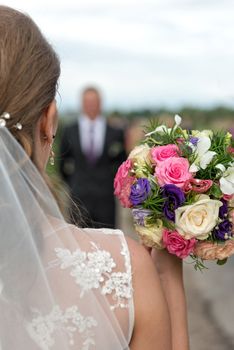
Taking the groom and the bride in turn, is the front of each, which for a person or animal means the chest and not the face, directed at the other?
yes

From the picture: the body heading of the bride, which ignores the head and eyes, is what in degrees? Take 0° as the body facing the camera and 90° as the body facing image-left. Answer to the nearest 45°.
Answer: approximately 180°

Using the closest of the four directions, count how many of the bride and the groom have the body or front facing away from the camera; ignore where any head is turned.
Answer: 1

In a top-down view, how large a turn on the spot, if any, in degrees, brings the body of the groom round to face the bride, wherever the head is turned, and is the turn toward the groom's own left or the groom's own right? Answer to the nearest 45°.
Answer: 0° — they already face them

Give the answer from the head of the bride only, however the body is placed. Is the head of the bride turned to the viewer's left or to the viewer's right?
to the viewer's right

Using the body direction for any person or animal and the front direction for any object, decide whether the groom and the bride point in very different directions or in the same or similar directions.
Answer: very different directions

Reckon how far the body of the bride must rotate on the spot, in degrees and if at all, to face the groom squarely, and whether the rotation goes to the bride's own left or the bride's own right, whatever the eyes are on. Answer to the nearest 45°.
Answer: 0° — they already face them
